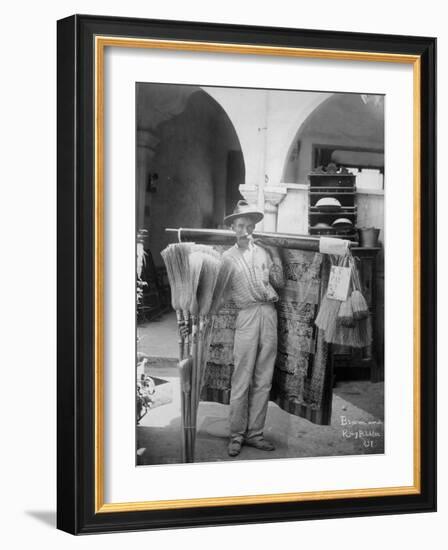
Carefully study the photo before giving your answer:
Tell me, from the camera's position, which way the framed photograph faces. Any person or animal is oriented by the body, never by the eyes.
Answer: facing the viewer and to the right of the viewer
